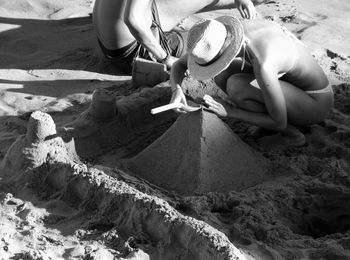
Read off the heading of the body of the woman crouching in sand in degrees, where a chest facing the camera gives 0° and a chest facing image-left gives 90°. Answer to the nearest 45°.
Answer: approximately 90°

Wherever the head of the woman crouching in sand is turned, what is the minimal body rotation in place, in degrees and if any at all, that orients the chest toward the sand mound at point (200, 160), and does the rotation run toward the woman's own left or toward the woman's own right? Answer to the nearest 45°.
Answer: approximately 45° to the woman's own left

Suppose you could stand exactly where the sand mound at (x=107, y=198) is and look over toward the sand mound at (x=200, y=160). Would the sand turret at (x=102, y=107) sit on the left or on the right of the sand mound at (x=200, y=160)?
left

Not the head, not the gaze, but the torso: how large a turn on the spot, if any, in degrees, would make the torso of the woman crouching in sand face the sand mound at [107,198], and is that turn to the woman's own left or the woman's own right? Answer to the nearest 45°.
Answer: approximately 45° to the woman's own left

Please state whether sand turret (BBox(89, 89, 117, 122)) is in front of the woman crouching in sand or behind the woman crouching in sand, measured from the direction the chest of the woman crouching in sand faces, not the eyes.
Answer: in front

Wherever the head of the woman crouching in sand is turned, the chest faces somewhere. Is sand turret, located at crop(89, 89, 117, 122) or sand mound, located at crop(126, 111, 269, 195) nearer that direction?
the sand turret
